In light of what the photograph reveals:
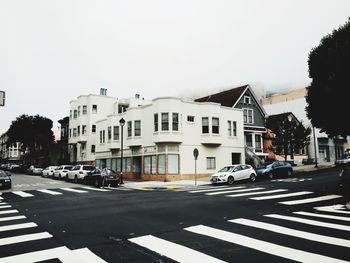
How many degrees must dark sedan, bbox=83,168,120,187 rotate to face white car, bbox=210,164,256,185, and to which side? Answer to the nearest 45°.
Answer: approximately 135° to its right

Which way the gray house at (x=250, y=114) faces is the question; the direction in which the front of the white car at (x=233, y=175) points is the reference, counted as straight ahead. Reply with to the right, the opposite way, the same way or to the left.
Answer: to the left

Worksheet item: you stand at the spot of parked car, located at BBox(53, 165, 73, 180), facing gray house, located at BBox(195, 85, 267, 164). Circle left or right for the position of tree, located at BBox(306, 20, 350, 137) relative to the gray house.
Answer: right

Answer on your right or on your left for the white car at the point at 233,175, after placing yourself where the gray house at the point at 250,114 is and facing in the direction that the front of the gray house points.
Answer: on your right

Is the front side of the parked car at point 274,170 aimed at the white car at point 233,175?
yes

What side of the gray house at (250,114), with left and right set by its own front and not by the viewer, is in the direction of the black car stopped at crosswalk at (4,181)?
right

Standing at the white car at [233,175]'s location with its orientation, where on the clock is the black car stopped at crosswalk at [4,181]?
The black car stopped at crosswalk is roughly at 1 o'clock from the white car.
